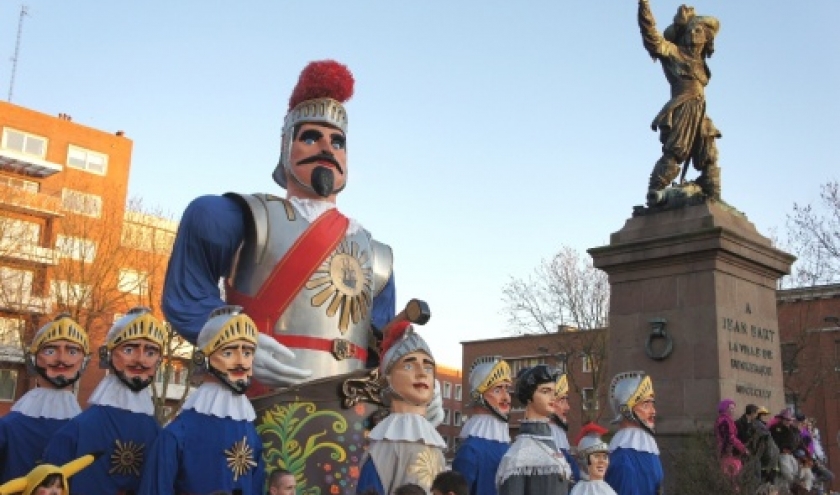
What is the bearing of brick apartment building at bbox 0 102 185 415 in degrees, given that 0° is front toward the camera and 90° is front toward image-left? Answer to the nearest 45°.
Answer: approximately 315°

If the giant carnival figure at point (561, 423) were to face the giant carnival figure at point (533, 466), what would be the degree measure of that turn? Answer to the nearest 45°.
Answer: approximately 45° to its right

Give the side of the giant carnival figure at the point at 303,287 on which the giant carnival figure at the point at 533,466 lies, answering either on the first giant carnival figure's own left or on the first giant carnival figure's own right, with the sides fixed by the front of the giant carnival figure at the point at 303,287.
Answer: on the first giant carnival figure's own left

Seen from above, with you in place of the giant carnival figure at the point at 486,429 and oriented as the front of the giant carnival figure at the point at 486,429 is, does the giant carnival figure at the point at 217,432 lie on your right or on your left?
on your right

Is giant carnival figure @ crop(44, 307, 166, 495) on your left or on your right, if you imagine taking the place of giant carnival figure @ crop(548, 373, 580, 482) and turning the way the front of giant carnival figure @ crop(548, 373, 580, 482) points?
on your right

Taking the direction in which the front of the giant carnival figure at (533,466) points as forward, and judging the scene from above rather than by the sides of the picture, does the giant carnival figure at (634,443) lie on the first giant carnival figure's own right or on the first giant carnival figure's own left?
on the first giant carnival figure's own left

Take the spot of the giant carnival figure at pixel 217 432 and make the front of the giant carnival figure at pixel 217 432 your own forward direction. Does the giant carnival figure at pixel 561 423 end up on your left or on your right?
on your left

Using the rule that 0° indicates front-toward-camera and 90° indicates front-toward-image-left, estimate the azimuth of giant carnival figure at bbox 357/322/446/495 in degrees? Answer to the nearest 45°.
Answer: approximately 315°

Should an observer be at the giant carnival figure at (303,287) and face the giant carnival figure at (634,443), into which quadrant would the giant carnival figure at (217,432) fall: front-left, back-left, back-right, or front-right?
back-right

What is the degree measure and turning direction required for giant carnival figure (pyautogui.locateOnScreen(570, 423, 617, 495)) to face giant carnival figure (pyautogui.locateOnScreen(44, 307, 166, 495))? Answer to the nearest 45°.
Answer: approximately 90° to its right

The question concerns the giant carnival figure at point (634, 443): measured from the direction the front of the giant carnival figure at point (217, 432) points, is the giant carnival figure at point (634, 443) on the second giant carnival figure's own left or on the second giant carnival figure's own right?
on the second giant carnival figure's own left

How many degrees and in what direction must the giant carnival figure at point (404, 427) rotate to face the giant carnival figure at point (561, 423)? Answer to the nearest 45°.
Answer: approximately 90° to its left
